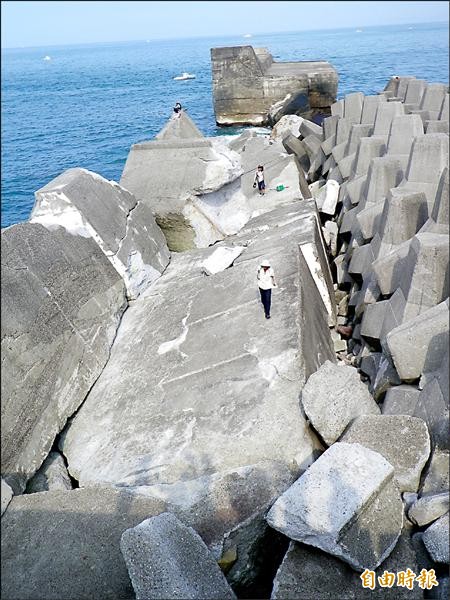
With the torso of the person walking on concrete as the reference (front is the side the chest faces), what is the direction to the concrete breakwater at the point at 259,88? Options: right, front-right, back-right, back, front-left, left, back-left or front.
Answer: back

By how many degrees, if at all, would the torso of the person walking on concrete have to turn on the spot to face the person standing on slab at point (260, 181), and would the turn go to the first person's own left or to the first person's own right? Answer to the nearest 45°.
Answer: approximately 180°

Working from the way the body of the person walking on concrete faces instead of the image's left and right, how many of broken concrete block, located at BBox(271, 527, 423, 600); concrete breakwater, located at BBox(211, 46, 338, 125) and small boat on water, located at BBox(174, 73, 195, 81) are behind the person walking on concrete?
2

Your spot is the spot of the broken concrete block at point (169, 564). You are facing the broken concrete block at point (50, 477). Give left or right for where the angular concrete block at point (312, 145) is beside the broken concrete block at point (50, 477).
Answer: right

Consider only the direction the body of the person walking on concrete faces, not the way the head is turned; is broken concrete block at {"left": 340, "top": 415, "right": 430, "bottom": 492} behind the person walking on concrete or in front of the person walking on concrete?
in front

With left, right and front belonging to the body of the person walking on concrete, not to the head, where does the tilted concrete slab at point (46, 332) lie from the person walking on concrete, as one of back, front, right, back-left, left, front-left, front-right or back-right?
right

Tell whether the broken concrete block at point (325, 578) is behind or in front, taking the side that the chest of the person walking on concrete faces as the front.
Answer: in front

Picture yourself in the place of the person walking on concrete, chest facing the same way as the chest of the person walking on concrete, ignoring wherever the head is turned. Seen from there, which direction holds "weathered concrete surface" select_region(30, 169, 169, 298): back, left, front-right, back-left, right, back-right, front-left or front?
back-right

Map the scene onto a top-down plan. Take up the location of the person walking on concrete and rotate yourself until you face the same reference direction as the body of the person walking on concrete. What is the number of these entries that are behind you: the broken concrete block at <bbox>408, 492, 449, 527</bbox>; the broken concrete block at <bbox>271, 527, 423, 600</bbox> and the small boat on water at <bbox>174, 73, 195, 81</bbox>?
1

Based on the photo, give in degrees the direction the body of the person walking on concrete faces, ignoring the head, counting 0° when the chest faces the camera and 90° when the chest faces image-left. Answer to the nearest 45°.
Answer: approximately 0°

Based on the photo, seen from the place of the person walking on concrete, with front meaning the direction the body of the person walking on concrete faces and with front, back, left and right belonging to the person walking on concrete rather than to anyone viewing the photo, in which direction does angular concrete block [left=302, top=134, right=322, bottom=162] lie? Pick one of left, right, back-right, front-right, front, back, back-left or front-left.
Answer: back

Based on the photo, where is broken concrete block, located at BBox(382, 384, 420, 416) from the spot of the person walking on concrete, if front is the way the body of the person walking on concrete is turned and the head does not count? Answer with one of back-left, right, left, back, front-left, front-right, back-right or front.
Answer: front-left

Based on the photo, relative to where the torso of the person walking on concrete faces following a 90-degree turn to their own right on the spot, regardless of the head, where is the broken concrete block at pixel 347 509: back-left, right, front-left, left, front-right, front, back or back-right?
left

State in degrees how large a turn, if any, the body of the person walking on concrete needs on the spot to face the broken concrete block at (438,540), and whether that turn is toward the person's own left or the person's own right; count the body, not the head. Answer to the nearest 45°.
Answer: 0° — they already face it
